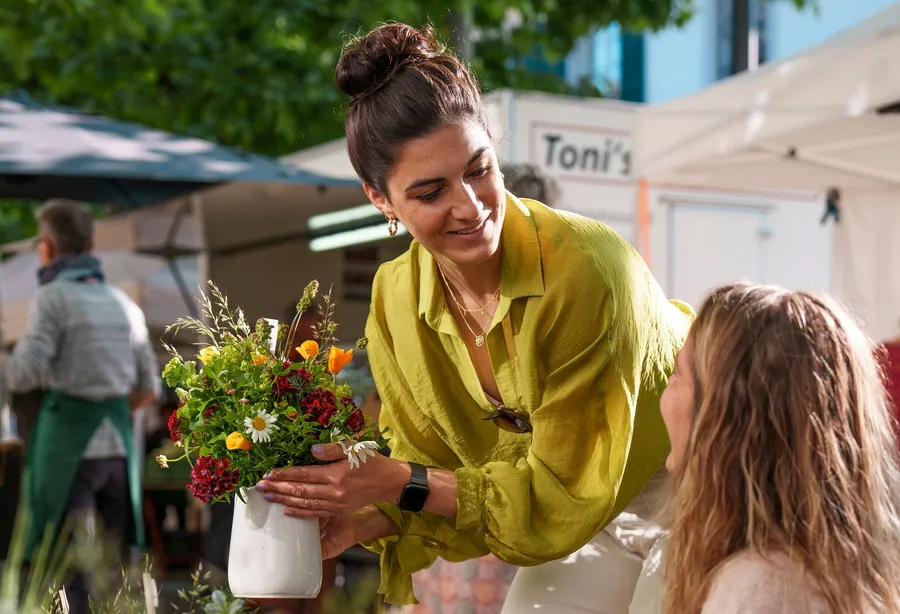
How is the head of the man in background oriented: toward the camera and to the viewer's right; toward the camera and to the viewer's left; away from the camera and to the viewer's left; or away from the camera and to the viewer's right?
away from the camera and to the viewer's left

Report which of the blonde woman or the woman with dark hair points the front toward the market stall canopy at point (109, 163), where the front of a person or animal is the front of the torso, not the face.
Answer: the blonde woman

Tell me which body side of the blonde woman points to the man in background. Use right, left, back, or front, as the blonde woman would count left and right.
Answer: front

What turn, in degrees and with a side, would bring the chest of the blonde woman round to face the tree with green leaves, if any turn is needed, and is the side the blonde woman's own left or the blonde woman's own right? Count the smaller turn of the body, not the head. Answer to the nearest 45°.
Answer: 0° — they already face it

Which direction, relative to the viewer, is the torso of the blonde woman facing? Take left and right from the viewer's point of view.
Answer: facing away from the viewer and to the left of the viewer

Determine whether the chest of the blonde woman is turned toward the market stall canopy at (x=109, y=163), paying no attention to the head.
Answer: yes
